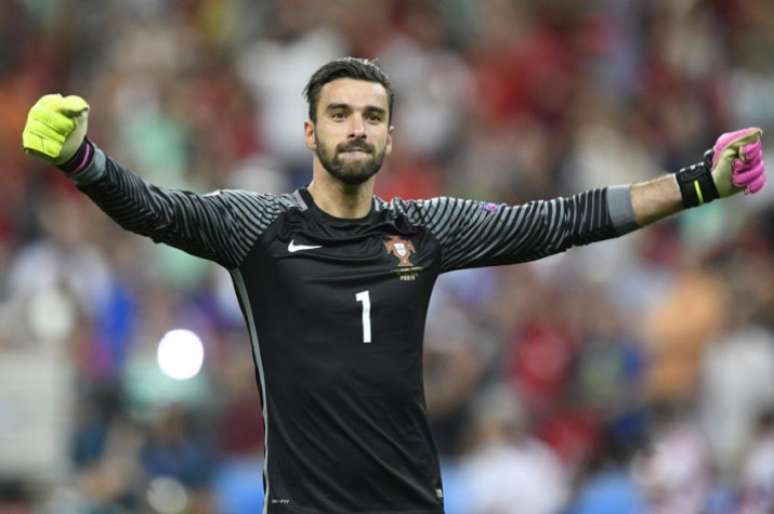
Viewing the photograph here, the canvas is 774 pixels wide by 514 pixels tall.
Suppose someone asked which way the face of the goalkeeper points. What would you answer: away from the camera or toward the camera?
toward the camera

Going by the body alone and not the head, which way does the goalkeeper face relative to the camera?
toward the camera
